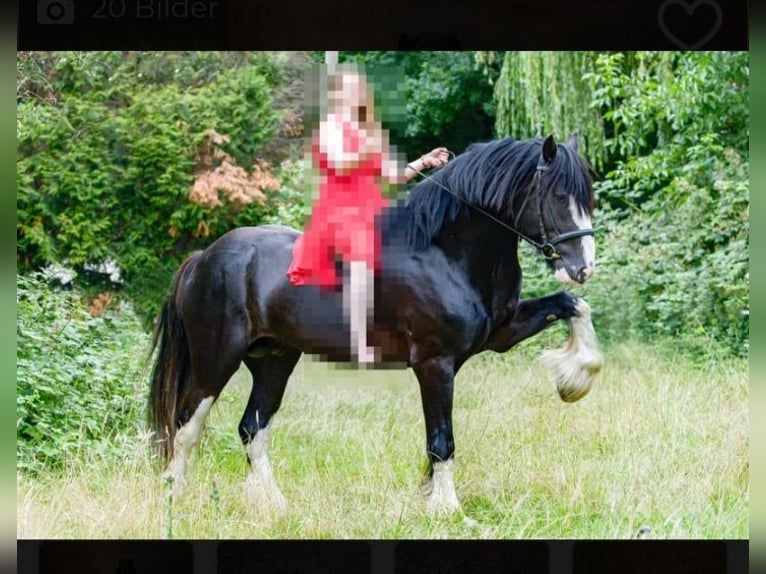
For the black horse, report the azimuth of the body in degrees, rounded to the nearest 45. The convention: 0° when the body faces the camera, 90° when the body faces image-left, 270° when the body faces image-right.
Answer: approximately 270°
